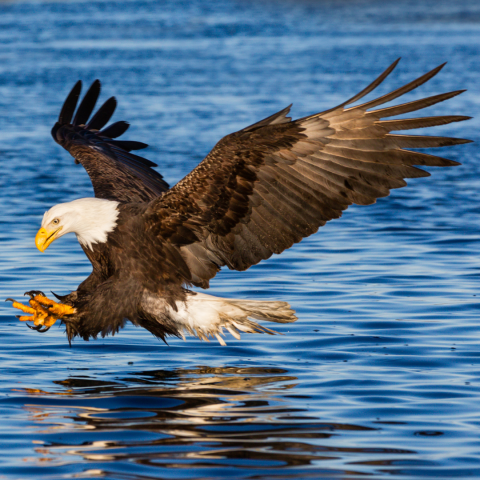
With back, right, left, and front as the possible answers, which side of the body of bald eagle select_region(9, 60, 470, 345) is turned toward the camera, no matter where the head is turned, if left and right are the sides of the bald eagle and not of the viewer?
left
